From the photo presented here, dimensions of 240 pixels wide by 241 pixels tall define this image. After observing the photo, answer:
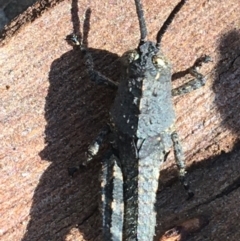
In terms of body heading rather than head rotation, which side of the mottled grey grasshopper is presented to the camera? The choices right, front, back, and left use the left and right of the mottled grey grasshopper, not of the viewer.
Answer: back
